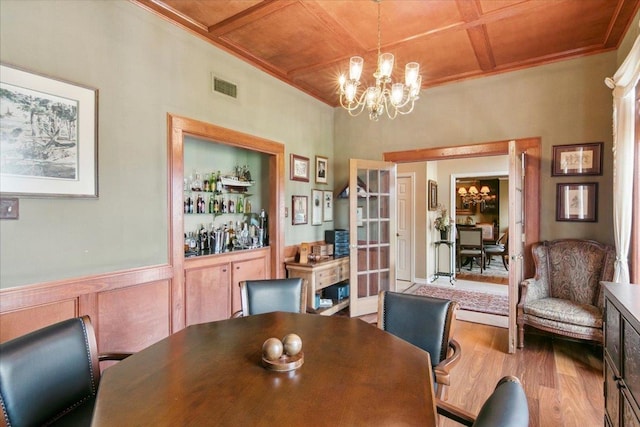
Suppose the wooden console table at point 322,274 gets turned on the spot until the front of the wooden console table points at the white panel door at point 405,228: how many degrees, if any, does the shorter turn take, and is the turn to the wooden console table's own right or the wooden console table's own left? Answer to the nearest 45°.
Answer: approximately 90° to the wooden console table's own left

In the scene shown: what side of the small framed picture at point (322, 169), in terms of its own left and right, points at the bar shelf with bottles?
right

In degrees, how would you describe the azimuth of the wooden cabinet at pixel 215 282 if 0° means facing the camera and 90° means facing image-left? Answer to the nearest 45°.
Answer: approximately 315°

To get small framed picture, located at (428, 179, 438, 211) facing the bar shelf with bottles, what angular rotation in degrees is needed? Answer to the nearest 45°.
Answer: approximately 90° to its right

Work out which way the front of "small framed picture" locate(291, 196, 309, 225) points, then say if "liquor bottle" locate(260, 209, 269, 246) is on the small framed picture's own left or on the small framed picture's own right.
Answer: on the small framed picture's own right

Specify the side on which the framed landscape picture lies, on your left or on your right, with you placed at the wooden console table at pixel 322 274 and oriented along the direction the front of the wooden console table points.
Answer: on your right

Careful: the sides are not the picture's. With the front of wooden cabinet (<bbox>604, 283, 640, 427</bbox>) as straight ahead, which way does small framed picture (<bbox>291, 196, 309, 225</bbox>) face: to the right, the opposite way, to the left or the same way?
the opposite way

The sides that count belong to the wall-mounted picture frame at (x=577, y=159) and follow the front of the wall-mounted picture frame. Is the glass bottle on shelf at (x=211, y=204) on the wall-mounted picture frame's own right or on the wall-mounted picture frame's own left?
on the wall-mounted picture frame's own right

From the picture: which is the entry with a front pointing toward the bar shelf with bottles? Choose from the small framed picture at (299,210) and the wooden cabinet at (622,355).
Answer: the wooden cabinet

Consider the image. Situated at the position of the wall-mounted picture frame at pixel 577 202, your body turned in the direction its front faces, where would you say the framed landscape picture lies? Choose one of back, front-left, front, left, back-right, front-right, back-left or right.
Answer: front-right

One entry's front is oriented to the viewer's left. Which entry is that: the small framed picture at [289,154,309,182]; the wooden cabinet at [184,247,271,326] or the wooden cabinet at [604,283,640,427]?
the wooden cabinet at [604,283,640,427]

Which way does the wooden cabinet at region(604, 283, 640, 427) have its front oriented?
to the viewer's left

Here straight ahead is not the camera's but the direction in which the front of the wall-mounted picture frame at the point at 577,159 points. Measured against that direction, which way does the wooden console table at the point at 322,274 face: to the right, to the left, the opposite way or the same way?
to the left
